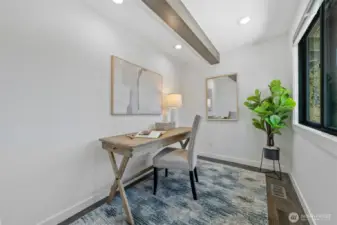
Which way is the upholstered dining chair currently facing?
to the viewer's left

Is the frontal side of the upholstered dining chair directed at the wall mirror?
no

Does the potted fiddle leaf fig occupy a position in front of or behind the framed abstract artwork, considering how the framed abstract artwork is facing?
in front

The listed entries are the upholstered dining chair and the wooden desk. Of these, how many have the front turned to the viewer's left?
1

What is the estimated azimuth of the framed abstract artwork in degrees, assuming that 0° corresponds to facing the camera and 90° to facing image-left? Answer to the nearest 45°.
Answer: approximately 315°

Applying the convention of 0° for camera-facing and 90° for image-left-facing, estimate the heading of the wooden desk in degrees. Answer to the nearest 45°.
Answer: approximately 315°

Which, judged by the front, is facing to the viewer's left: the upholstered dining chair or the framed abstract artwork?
the upholstered dining chair

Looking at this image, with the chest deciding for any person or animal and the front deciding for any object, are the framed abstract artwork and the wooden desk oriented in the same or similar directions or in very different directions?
same or similar directions

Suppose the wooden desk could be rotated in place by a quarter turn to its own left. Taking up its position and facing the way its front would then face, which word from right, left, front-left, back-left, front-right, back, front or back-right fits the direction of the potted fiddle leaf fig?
front-right

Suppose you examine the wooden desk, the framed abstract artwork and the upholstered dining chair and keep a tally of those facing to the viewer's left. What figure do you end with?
1

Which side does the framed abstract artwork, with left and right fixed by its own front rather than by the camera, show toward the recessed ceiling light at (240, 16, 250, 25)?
front
